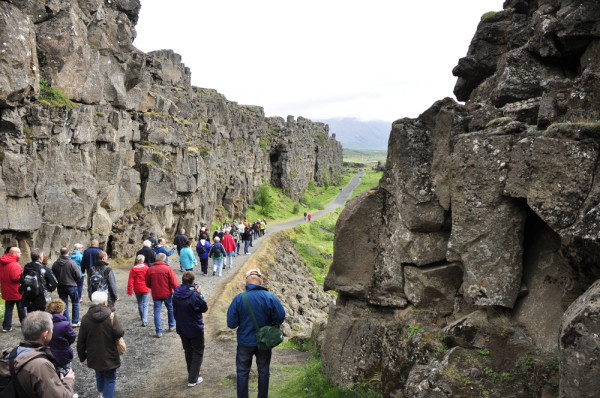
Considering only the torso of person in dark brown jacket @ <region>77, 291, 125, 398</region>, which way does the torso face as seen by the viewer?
away from the camera

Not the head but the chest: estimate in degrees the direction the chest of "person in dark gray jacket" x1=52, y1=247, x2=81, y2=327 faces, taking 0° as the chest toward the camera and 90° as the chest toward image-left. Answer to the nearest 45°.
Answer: approximately 180°

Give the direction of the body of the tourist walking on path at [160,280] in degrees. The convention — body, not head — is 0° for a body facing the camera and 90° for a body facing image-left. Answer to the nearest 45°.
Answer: approximately 180°

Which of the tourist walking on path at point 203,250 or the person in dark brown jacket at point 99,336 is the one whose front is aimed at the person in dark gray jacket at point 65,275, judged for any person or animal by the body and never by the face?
the person in dark brown jacket at point 99,336

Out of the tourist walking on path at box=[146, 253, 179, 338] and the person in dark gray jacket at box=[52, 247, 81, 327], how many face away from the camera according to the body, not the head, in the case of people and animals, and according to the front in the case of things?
2

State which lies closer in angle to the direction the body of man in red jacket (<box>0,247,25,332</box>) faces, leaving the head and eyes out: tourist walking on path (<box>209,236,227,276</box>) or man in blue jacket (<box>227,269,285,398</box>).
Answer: the tourist walking on path

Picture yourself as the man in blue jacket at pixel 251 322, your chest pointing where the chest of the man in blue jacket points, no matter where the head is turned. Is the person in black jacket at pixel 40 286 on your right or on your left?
on your left

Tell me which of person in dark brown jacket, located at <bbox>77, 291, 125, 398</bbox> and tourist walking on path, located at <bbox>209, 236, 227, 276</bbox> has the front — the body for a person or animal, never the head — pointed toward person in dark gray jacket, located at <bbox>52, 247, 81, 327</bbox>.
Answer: person in dark brown jacket, located at <bbox>77, 291, 125, 398</bbox>

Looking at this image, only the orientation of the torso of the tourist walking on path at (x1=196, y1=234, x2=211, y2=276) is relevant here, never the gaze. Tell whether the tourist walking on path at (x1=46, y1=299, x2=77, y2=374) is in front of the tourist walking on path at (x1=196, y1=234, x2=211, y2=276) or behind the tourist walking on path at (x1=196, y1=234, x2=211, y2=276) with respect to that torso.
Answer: behind

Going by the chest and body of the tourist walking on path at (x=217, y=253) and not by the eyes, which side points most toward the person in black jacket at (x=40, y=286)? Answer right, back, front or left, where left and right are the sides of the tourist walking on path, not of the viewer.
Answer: back

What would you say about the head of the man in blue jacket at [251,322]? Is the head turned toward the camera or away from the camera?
away from the camera

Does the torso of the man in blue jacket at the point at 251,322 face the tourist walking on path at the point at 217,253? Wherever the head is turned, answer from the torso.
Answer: yes

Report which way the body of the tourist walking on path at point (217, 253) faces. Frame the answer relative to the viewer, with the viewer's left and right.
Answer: facing away from the viewer

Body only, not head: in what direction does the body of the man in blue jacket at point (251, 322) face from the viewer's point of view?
away from the camera
